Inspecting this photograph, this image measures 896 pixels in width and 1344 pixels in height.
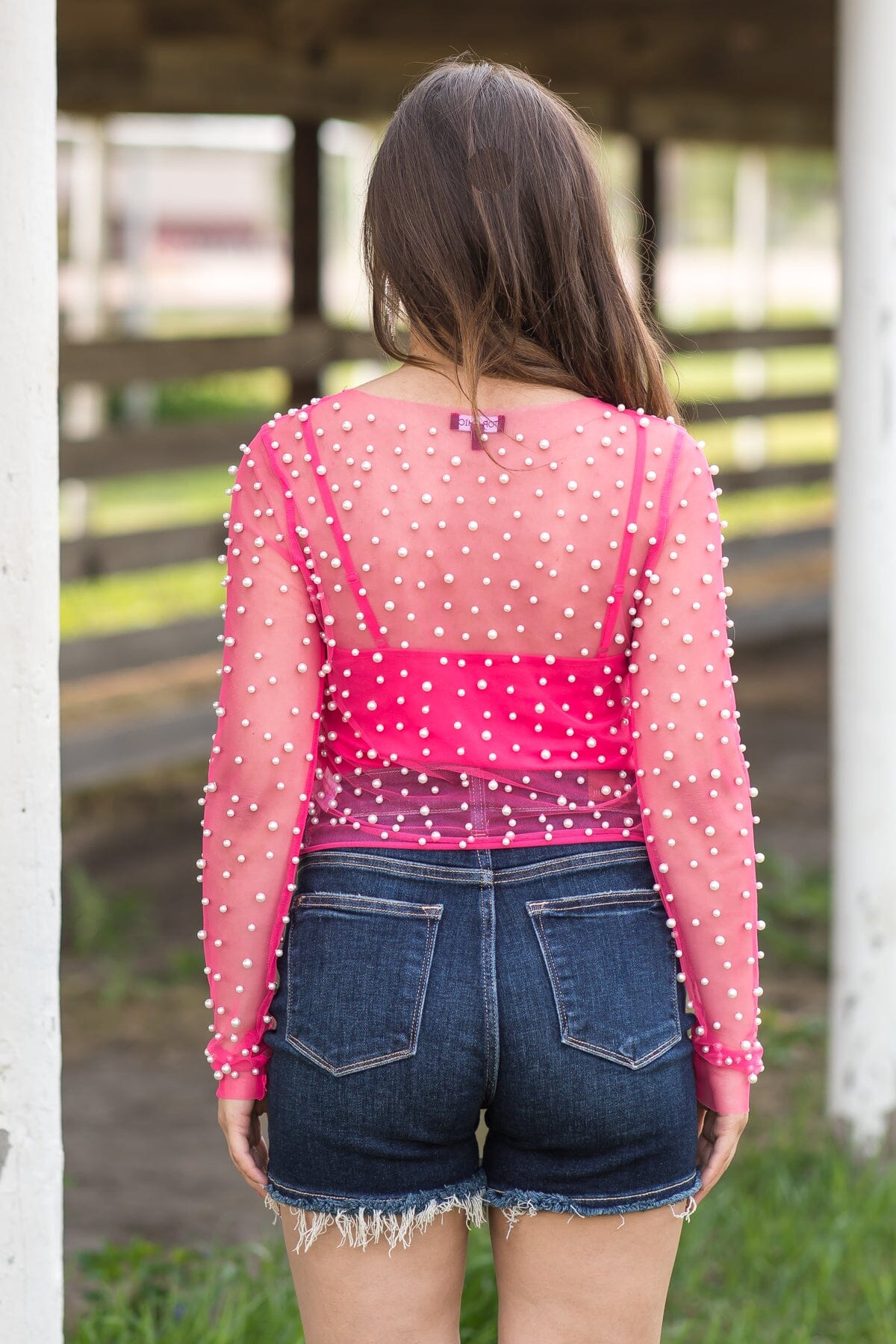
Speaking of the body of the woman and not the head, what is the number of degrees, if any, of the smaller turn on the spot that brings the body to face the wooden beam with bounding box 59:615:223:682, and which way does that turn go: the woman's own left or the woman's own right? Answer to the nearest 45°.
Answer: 0° — they already face it

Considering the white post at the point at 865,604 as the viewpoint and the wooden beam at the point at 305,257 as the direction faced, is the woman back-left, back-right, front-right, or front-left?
back-left

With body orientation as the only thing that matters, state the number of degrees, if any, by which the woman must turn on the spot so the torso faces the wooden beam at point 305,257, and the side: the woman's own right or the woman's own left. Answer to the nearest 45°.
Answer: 0° — they already face it

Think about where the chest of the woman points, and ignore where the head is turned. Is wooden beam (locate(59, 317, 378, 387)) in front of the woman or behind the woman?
in front

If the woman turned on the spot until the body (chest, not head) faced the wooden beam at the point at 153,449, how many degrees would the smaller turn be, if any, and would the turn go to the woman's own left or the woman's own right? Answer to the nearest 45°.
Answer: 0° — they already face it

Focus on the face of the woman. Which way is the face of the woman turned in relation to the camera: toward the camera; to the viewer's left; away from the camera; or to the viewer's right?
away from the camera

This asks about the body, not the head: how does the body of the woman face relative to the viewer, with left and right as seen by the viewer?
facing away from the viewer

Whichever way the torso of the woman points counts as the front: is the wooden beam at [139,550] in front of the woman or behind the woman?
in front

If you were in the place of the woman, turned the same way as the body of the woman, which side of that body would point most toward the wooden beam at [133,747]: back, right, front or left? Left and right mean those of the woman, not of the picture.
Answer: front
